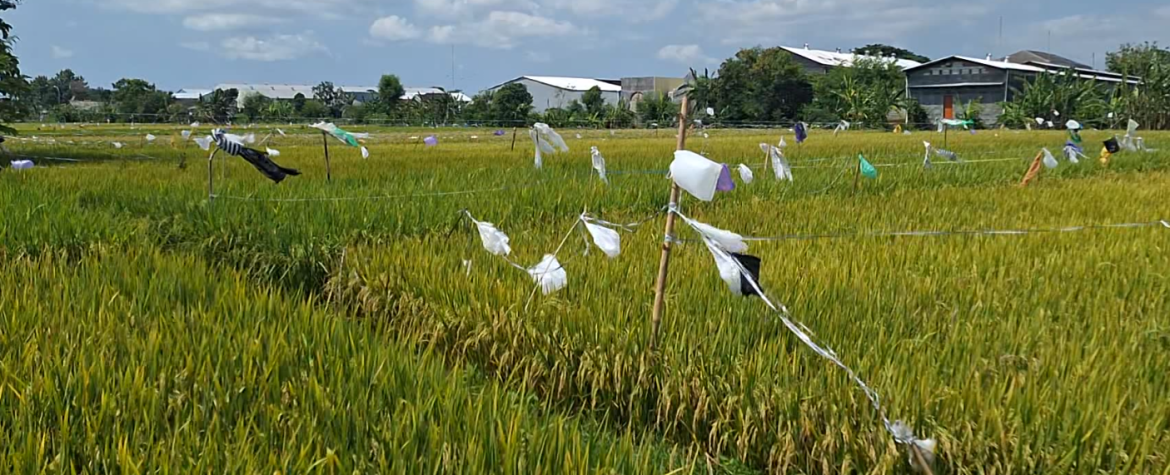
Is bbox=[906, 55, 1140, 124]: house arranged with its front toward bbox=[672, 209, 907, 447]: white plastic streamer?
yes

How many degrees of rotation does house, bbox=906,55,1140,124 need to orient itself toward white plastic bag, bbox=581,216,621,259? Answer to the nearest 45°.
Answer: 0° — it already faces it

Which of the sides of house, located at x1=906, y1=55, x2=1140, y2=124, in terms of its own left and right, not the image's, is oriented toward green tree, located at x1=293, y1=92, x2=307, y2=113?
right

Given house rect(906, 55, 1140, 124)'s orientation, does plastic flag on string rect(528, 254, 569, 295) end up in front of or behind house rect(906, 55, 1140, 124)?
in front

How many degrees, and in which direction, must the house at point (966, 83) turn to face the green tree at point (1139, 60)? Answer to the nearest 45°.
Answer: approximately 90° to its left

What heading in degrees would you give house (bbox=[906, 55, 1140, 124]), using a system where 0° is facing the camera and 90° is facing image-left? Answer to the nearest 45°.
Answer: approximately 0°

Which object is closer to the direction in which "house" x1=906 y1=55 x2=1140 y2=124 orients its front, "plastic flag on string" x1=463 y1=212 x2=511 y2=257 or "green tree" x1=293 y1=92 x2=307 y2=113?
the plastic flag on string

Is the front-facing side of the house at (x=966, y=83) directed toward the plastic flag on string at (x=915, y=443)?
yes

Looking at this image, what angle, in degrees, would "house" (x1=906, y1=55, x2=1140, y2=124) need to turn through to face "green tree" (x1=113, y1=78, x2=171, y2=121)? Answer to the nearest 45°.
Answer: approximately 90° to its right

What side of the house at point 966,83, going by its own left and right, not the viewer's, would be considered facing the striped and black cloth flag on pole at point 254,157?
front

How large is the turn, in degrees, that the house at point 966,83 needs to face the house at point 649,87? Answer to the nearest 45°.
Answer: approximately 135° to its right

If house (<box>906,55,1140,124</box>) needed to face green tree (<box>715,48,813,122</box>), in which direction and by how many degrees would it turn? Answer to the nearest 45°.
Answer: approximately 90° to its right

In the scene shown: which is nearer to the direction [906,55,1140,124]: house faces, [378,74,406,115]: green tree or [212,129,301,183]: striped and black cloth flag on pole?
the striped and black cloth flag on pole
